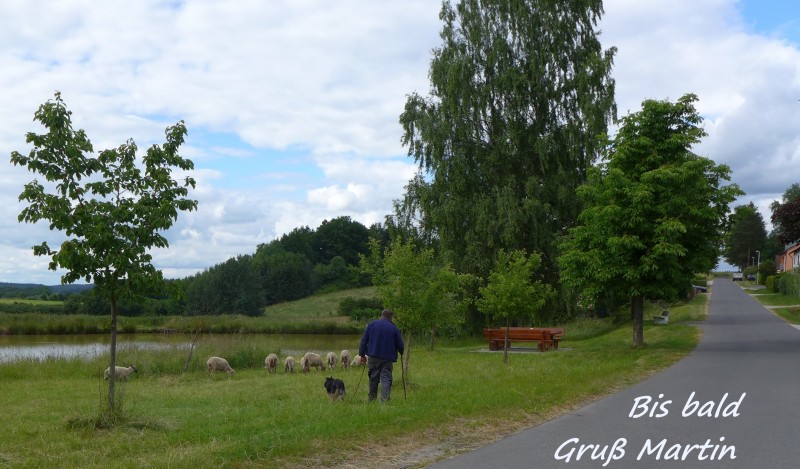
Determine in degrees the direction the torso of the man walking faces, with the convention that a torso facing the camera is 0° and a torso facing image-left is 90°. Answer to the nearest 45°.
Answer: approximately 180°

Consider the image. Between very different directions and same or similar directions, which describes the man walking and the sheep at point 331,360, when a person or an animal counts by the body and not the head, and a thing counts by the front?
same or similar directions

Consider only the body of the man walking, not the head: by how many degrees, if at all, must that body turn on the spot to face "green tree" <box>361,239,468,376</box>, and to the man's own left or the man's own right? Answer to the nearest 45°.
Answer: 0° — they already face it

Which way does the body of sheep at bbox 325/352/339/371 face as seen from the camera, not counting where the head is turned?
away from the camera

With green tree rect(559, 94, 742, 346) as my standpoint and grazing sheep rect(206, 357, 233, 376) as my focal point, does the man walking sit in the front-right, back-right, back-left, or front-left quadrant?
front-left
